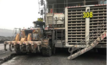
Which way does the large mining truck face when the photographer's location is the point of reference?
facing the viewer
